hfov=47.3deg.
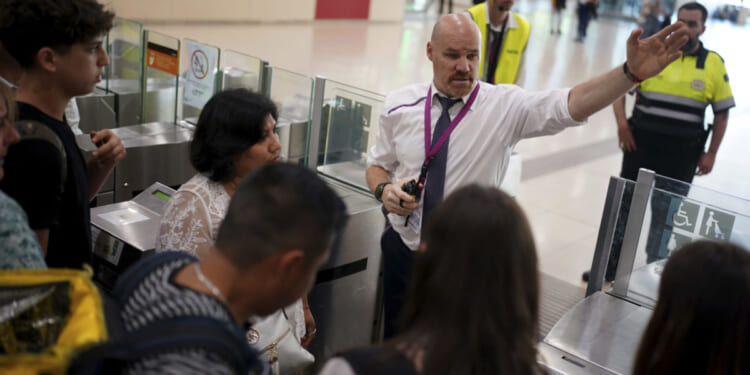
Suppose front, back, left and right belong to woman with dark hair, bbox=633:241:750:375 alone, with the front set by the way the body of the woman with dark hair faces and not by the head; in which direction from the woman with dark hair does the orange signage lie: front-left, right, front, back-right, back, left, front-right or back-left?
front-left

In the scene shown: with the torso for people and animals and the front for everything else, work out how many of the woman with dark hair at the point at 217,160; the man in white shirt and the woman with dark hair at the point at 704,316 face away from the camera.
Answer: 1

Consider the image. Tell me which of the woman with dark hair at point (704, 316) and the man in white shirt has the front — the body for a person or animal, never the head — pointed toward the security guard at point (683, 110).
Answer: the woman with dark hair

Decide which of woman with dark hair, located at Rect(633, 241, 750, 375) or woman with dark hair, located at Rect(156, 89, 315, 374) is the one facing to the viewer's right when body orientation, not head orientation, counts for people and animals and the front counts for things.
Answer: woman with dark hair, located at Rect(156, 89, 315, 374)

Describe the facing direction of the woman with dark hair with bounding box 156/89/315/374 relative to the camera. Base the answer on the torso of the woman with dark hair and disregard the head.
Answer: to the viewer's right

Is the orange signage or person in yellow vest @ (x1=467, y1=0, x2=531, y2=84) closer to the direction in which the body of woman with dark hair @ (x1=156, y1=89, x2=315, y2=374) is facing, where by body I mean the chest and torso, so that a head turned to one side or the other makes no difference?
the person in yellow vest

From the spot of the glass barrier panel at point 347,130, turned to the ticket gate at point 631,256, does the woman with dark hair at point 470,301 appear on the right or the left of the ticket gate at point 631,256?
right

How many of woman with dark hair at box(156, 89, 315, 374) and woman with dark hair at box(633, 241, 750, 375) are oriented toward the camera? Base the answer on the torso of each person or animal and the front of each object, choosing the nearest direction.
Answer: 0

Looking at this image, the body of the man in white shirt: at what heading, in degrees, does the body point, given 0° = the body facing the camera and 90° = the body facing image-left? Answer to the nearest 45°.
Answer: approximately 0°

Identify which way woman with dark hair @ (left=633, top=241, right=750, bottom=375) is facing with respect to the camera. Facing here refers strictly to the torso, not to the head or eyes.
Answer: away from the camera

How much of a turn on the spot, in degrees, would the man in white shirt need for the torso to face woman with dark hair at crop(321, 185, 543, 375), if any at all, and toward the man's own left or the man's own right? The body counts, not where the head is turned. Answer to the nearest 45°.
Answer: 0° — they already face them

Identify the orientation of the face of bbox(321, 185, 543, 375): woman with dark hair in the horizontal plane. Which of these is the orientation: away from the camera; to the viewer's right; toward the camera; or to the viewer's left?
away from the camera

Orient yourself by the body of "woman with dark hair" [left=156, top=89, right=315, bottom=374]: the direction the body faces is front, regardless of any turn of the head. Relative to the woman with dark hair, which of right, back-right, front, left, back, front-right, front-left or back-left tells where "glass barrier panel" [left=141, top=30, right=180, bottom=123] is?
left
